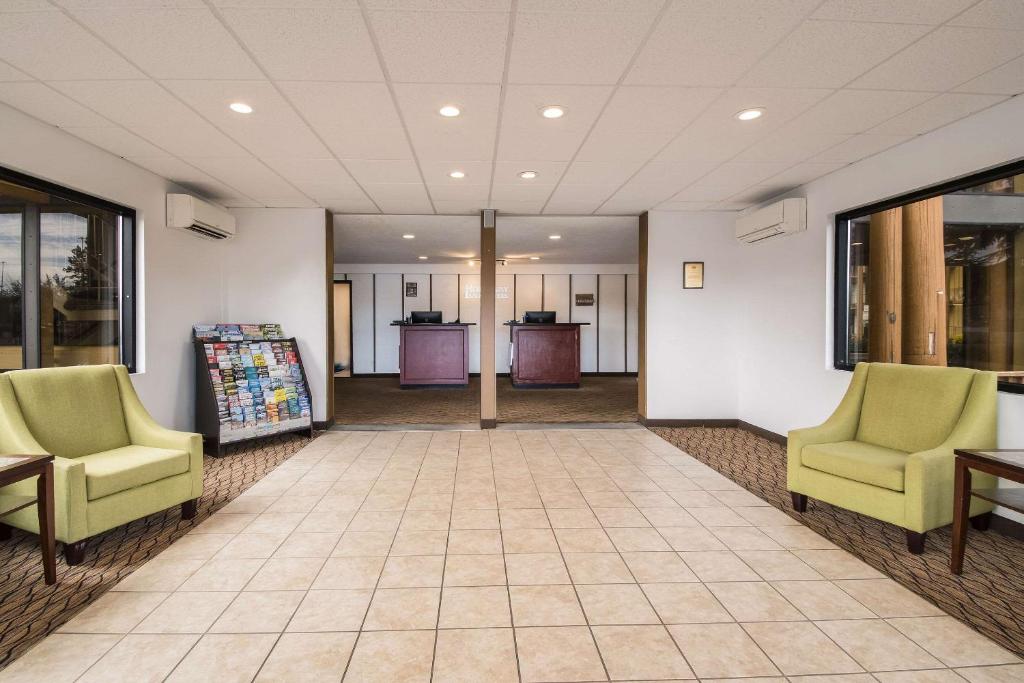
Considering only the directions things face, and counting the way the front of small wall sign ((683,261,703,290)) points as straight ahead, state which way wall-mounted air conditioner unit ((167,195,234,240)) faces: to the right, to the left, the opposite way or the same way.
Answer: to the left

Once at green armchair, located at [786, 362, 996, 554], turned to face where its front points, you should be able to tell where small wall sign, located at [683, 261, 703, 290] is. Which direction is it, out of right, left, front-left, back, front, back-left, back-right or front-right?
right

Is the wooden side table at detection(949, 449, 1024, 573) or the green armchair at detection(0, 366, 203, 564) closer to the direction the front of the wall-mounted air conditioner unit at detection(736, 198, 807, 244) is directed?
the green armchair

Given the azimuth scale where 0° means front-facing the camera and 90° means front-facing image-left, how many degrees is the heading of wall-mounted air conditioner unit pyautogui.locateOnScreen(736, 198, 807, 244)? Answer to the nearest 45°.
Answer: approximately 45°

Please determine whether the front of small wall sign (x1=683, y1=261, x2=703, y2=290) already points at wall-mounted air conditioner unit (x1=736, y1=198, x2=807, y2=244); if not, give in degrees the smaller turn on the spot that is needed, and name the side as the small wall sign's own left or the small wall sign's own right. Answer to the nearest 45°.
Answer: approximately 45° to the small wall sign's own left

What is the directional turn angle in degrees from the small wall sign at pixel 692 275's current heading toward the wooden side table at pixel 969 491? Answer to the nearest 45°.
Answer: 0° — it already faces it

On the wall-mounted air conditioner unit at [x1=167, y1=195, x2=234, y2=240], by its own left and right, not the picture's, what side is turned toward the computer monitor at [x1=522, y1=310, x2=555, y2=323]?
left

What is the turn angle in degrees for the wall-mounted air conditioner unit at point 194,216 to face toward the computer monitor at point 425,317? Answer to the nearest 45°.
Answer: approximately 90° to its left

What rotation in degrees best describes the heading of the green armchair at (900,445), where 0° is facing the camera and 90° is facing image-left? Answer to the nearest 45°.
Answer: approximately 45°

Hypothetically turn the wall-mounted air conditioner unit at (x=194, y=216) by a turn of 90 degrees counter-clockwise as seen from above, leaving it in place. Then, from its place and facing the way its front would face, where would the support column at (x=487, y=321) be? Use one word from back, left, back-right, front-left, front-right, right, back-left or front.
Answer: front-right

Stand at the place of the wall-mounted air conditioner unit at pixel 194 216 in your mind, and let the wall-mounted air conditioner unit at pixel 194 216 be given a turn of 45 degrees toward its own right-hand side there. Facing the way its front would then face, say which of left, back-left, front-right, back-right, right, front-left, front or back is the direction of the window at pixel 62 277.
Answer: front-right

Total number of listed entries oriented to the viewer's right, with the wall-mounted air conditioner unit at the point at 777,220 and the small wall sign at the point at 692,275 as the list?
0

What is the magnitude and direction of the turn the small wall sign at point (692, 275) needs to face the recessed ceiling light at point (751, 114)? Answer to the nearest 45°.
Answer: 0° — it already faces it

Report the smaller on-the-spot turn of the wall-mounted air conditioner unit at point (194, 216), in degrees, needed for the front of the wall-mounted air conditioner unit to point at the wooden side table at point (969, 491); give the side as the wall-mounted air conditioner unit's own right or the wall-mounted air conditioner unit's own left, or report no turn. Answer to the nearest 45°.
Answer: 0° — it already faces it

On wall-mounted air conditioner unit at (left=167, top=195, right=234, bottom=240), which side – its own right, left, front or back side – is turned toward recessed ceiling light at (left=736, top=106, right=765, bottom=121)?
front
